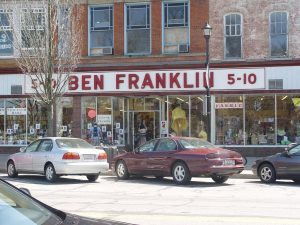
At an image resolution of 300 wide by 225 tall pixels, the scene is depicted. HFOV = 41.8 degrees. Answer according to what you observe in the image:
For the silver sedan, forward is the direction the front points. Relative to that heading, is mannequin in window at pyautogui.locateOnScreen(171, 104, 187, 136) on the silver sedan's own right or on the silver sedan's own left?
on the silver sedan's own right

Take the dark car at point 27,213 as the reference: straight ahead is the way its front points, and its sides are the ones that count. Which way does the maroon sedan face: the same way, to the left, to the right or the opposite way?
the opposite way

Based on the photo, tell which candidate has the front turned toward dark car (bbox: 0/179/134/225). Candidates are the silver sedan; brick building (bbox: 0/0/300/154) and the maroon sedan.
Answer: the brick building

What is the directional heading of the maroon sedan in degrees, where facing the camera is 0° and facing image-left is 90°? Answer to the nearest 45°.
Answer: approximately 135°

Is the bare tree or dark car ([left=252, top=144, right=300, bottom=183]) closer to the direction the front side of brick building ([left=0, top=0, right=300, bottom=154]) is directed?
the dark car

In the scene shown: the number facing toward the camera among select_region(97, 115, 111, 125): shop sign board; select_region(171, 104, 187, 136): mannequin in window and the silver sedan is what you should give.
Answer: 2

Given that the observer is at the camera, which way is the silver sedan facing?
facing away from the viewer and to the left of the viewer

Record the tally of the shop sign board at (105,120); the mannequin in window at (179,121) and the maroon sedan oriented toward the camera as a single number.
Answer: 2
